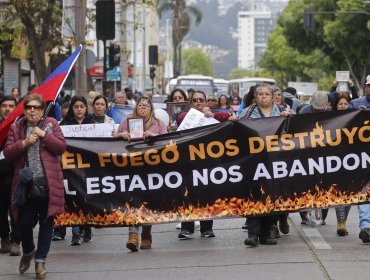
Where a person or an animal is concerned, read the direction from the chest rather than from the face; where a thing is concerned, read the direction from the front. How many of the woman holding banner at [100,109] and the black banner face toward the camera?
2

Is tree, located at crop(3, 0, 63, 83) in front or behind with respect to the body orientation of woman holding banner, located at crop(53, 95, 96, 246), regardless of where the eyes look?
behind

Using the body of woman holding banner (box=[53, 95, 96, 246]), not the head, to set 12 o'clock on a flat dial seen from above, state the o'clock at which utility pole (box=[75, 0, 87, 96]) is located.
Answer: The utility pole is roughly at 6 o'clock from the woman holding banner.

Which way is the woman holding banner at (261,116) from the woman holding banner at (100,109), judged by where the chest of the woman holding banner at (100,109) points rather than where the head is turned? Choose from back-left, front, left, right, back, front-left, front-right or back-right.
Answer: front-left

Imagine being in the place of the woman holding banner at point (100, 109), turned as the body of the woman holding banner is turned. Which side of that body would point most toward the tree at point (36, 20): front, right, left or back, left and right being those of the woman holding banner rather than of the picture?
back

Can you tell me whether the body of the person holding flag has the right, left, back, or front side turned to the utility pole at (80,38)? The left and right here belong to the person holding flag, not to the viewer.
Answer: back

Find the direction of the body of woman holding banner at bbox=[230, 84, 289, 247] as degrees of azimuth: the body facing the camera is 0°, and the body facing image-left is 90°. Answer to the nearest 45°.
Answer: approximately 0°
